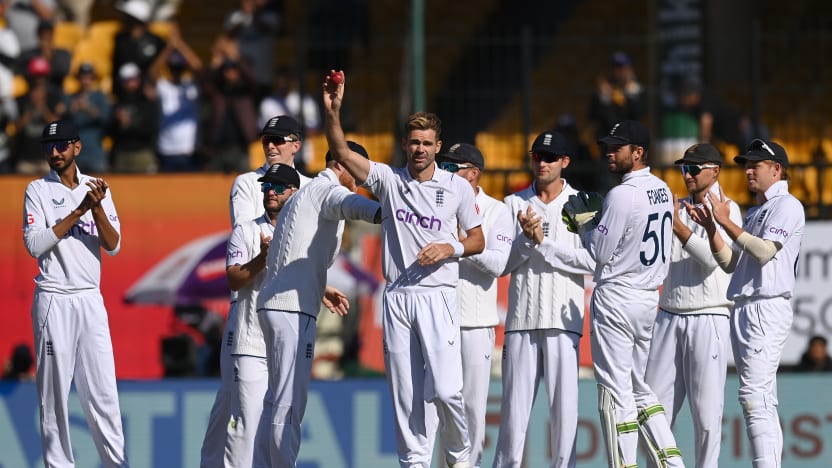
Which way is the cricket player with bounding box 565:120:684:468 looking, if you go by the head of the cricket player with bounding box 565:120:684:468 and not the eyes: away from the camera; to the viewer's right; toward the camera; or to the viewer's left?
to the viewer's left

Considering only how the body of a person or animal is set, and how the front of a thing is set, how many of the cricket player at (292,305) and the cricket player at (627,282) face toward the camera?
0

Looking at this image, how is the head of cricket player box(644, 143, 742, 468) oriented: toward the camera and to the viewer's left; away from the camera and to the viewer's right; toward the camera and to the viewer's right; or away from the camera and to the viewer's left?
toward the camera and to the viewer's left

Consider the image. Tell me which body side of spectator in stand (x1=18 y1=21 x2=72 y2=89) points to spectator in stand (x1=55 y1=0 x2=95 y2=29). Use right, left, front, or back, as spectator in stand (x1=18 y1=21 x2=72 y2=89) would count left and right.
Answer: back

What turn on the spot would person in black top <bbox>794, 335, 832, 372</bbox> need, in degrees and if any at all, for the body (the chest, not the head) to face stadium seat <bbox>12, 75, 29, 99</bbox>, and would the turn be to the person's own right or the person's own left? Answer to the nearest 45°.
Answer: approximately 90° to the person's own right

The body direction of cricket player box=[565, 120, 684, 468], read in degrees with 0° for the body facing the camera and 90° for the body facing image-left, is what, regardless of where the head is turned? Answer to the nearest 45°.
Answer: approximately 135°

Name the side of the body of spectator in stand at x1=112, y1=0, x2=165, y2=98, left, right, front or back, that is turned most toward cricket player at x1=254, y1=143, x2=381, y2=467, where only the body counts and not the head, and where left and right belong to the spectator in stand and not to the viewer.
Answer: front

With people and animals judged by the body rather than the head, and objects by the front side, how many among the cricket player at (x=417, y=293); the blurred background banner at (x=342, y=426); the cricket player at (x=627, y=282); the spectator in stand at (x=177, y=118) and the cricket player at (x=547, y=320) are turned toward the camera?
4

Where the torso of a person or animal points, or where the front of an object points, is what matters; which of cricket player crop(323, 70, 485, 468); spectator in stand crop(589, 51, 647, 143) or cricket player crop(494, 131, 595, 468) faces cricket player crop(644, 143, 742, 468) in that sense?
the spectator in stand
